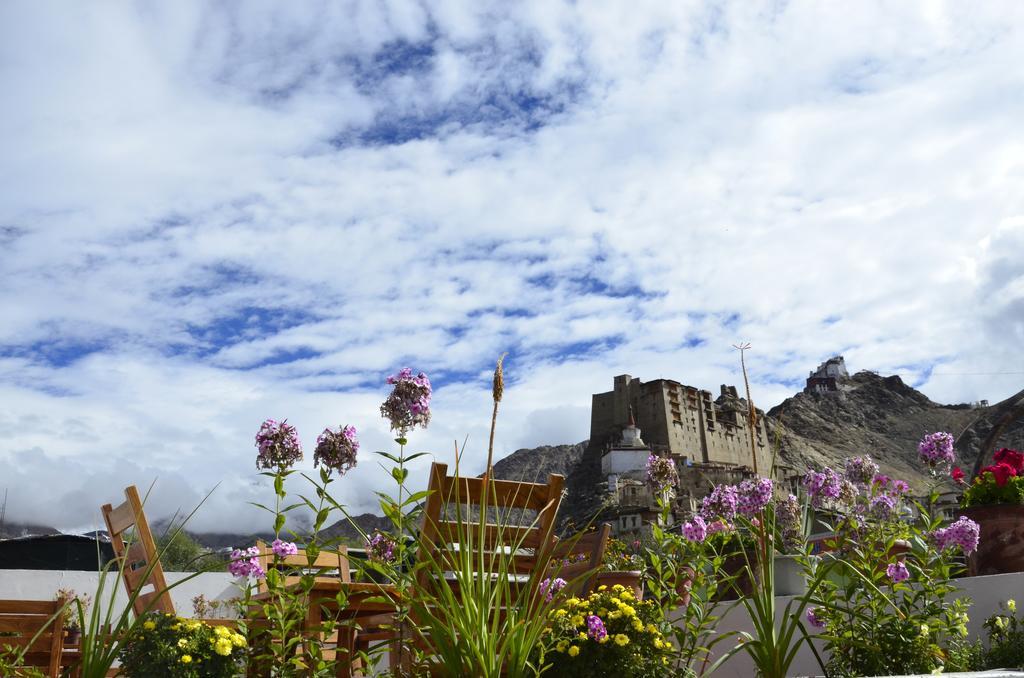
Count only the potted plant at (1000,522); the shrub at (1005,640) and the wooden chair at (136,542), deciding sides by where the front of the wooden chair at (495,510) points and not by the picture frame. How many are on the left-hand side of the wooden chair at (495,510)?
1

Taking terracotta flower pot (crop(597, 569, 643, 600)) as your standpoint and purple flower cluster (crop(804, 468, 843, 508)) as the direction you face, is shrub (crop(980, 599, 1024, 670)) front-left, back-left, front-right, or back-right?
front-right

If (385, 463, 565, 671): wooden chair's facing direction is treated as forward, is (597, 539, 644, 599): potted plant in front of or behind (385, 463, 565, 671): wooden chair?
in front

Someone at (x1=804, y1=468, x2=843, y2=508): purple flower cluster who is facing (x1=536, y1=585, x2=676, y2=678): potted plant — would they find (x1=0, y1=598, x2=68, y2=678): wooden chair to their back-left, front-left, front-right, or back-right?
front-right

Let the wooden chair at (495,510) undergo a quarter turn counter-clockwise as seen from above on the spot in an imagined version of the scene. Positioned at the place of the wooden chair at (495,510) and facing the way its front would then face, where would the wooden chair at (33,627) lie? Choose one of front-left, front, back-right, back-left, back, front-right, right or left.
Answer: front

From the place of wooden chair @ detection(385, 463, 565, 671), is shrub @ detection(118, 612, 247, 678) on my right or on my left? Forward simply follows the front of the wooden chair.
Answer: on my left

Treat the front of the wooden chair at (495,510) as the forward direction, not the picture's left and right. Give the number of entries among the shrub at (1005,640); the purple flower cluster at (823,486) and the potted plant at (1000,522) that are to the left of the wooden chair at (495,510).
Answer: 0

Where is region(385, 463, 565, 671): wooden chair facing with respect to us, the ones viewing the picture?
facing away from the viewer

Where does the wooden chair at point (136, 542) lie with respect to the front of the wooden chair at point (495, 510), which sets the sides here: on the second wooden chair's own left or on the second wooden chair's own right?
on the second wooden chair's own left

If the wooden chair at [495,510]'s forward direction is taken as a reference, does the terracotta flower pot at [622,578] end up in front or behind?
in front

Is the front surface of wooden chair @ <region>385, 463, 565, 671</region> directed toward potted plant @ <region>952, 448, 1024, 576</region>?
no

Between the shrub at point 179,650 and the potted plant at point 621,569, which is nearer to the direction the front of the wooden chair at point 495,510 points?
the potted plant
